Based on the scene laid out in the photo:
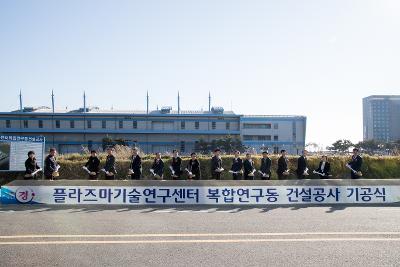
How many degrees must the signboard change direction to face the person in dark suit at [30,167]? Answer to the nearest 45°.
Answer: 0° — it already faces them

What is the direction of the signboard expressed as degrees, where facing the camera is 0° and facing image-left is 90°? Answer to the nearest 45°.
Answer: approximately 0°

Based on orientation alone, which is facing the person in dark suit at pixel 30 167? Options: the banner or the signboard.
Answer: the signboard

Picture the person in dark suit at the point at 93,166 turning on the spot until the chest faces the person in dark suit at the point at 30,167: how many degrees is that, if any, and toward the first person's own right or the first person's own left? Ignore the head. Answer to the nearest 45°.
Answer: approximately 90° to the first person's own right

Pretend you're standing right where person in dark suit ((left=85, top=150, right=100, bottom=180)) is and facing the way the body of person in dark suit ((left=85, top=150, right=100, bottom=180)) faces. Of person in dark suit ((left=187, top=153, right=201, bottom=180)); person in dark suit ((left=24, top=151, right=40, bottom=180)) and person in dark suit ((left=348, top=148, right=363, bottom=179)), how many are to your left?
2

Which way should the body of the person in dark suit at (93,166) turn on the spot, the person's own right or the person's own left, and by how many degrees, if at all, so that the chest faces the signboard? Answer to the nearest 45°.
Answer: approximately 135° to the person's own right

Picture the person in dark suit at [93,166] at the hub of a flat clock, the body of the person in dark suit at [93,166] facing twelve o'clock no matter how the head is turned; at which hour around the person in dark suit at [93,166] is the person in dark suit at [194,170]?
the person in dark suit at [194,170] is roughly at 9 o'clock from the person in dark suit at [93,166].
